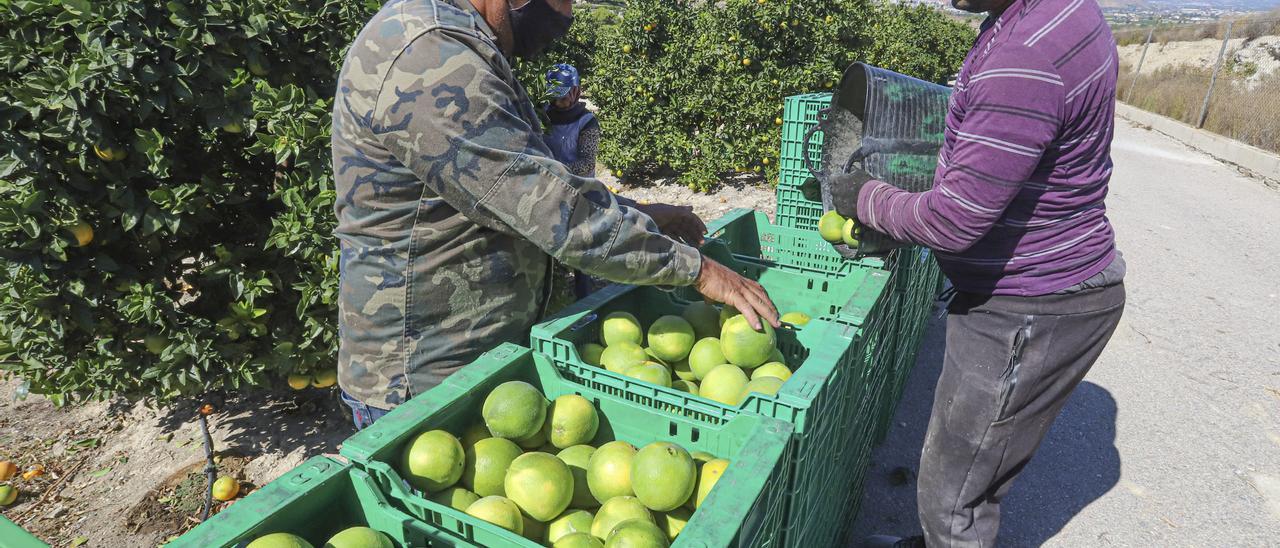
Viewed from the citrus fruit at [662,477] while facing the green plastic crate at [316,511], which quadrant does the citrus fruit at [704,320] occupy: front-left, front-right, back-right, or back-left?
back-right

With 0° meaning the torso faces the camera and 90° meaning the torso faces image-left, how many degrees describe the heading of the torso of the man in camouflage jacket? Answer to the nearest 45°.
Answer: approximately 270°

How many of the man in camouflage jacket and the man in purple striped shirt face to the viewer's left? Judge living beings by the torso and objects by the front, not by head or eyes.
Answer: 1

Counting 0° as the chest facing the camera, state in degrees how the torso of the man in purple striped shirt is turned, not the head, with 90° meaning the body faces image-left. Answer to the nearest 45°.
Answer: approximately 90°

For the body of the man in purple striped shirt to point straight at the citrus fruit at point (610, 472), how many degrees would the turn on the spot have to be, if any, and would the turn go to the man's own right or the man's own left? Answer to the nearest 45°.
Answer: approximately 45° to the man's own left

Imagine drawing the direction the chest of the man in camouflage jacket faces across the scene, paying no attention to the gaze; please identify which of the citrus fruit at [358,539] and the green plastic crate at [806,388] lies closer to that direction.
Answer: the green plastic crate

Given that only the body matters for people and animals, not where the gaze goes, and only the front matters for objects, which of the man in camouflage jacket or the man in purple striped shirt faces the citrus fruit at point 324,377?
the man in purple striped shirt

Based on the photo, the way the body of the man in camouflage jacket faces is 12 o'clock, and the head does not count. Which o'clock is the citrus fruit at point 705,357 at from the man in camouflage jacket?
The citrus fruit is roughly at 12 o'clock from the man in camouflage jacket.

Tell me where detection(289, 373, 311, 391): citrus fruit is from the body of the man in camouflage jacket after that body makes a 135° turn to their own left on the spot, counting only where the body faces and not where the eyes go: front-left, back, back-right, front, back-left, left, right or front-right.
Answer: front

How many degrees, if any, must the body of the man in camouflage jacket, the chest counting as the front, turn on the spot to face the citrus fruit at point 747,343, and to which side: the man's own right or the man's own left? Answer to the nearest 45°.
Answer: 0° — they already face it

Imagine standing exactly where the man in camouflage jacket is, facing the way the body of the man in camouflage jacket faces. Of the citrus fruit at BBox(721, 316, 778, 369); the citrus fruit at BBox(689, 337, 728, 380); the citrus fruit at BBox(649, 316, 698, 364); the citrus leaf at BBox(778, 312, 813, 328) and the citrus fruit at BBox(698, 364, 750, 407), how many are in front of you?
5

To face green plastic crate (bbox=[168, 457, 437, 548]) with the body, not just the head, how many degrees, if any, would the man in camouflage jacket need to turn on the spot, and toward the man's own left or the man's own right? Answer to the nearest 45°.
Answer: approximately 135° to the man's own right
